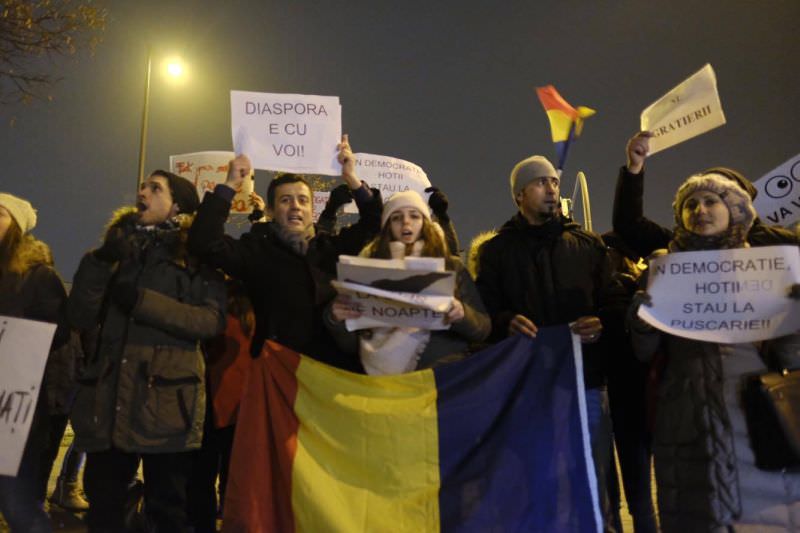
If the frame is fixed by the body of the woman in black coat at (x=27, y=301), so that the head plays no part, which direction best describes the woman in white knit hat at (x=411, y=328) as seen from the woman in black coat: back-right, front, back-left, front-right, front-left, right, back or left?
left

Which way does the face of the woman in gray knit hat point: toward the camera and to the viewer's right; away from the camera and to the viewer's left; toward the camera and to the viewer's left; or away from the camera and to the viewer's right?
toward the camera and to the viewer's left

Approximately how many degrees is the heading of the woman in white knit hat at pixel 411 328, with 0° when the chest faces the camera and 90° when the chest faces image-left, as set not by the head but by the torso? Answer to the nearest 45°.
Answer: approximately 0°

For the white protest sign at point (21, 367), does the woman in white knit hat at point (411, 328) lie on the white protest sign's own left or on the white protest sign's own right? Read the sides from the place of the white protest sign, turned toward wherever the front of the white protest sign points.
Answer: on the white protest sign's own left

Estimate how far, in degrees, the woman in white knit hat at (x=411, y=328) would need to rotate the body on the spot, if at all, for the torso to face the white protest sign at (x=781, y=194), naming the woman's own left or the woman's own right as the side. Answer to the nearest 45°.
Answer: approximately 90° to the woman's own left

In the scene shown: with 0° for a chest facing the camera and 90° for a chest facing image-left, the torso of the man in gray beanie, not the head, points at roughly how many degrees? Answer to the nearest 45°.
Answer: approximately 0°

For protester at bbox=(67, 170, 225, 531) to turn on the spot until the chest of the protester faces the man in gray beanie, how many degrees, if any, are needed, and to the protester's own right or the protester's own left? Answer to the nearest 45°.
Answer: approximately 135° to the protester's own left

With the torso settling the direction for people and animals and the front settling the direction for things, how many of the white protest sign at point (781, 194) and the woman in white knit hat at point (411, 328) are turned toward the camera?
2
